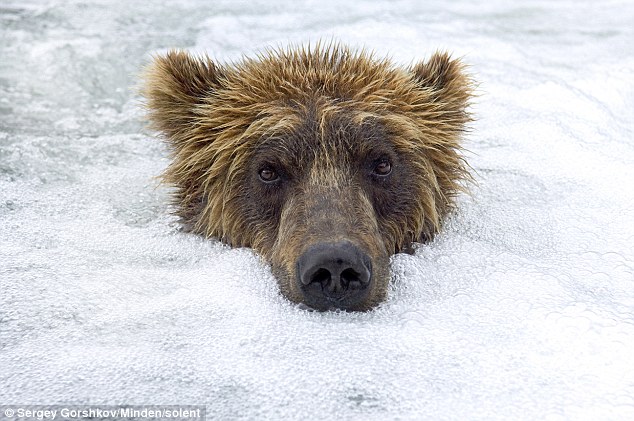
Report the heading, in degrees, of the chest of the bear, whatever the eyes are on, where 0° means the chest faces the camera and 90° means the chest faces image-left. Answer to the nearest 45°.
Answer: approximately 0°
